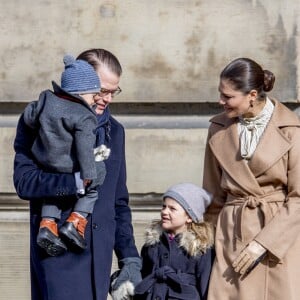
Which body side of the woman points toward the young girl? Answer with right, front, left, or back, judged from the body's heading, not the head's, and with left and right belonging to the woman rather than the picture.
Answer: right

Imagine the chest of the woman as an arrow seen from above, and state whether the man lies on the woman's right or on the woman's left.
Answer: on the woman's right

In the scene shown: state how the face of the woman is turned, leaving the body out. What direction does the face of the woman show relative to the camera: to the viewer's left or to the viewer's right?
to the viewer's left

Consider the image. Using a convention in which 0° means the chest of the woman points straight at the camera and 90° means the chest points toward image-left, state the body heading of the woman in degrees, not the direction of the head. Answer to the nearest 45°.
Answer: approximately 0°
